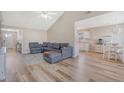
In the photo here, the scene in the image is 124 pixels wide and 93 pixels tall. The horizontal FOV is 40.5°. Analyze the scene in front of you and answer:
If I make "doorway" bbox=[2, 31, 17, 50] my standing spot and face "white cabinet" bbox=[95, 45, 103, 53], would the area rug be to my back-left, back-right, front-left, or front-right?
front-right

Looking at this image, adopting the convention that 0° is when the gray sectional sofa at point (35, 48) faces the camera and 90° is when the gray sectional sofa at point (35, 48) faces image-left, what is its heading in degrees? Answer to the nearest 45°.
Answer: approximately 315°
